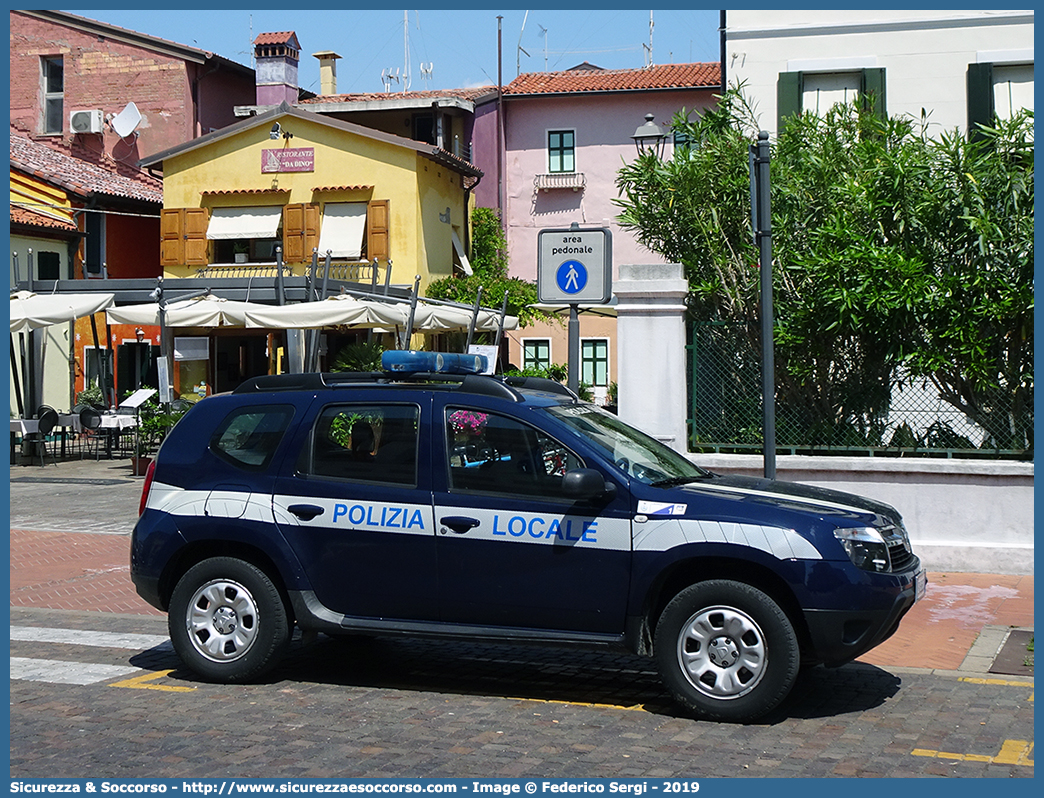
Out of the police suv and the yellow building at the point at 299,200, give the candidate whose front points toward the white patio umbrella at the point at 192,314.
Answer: the yellow building

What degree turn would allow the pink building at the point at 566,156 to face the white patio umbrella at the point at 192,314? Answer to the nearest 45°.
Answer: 0° — it already faces it

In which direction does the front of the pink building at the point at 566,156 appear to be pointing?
toward the camera

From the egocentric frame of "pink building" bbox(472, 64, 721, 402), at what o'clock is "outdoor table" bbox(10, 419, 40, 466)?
The outdoor table is roughly at 1 o'clock from the pink building.

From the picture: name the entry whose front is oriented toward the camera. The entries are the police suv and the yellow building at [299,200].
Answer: the yellow building

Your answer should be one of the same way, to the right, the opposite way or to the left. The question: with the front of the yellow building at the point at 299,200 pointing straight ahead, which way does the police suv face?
to the left

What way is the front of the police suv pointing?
to the viewer's right

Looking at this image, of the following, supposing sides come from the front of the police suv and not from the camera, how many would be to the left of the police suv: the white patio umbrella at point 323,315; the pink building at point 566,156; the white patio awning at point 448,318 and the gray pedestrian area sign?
4

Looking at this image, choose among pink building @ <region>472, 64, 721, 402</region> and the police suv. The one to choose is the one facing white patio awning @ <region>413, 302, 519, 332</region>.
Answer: the pink building

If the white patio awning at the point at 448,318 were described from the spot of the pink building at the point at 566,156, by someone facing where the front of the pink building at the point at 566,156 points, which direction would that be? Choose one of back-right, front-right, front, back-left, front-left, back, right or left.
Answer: front

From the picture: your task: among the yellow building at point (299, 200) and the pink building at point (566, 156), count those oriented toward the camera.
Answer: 2

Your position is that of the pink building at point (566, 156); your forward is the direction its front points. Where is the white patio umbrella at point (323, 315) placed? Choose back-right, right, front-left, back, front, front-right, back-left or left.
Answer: front

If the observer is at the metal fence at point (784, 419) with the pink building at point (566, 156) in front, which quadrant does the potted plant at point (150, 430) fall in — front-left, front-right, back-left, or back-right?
front-left

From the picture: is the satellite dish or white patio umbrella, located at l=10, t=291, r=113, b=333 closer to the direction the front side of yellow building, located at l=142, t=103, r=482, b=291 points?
the white patio umbrella

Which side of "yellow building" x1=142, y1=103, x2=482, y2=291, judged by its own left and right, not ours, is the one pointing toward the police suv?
front

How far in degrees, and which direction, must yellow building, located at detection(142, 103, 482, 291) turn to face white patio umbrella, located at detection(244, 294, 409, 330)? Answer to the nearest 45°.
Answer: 0° — it already faces it

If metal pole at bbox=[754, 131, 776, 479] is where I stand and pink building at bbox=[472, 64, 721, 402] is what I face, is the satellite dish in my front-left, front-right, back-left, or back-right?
front-left

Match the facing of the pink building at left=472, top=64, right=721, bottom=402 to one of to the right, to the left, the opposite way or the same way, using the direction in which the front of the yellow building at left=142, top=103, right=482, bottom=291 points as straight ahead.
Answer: the same way

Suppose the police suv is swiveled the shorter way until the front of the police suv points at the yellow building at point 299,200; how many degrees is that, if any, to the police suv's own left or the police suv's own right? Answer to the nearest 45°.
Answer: approximately 90° to the police suv's own left
